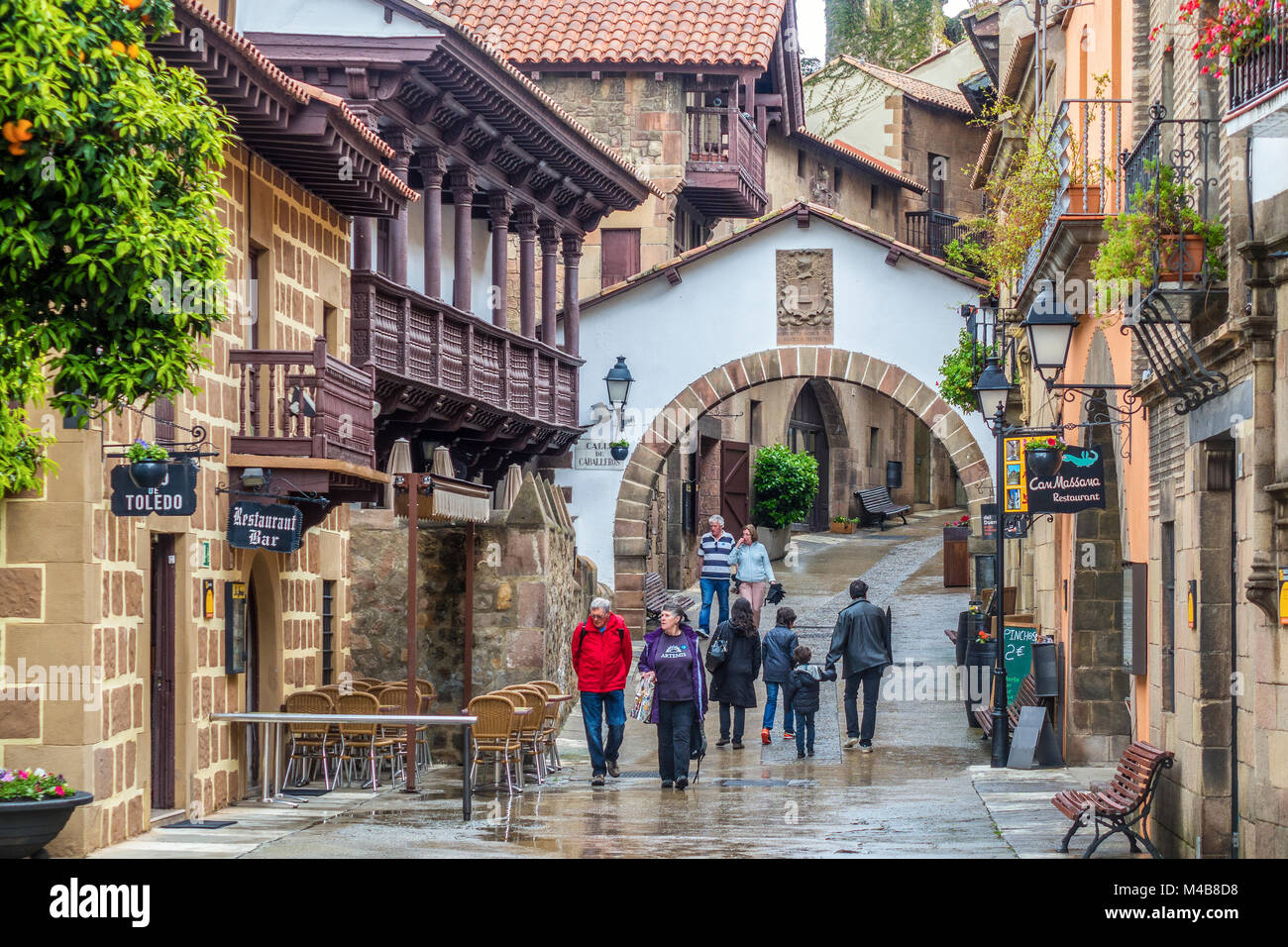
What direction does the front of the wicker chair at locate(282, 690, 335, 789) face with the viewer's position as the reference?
facing away from the viewer

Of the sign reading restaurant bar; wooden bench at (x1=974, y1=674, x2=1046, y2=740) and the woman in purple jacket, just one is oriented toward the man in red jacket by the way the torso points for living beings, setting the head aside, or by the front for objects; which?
the wooden bench

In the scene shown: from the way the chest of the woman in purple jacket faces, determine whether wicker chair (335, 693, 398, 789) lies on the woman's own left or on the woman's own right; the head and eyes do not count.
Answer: on the woman's own right

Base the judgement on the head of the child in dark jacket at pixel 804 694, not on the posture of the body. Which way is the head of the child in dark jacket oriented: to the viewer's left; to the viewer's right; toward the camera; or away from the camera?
away from the camera

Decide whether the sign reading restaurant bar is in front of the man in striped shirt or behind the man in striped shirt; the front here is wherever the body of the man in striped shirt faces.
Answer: in front

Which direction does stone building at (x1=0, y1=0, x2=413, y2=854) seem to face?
to the viewer's right

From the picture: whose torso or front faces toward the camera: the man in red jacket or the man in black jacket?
the man in red jacket

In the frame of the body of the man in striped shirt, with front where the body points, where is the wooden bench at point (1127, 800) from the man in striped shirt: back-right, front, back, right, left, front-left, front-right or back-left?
front

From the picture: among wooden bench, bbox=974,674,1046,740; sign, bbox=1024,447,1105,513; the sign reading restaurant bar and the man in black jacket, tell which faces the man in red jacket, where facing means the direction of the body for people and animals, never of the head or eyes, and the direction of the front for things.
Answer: the wooden bench

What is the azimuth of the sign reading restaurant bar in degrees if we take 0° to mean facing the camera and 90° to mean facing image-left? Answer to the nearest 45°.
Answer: approximately 0°

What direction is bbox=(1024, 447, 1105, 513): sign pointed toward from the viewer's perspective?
toward the camera

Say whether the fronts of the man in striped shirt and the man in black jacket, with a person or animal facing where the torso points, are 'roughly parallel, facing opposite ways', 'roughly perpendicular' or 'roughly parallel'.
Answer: roughly parallel, facing opposite ways

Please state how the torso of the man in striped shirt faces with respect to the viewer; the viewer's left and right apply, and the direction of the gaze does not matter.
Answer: facing the viewer

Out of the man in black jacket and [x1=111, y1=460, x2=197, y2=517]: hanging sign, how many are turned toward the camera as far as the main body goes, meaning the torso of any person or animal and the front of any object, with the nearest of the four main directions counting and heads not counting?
1
